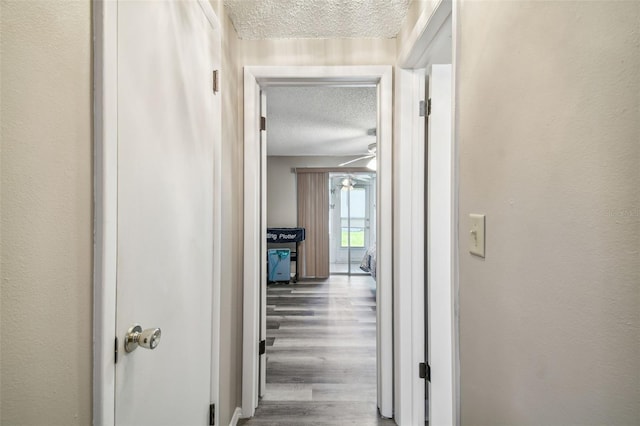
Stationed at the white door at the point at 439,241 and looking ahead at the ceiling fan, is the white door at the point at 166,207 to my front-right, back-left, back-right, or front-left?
back-left

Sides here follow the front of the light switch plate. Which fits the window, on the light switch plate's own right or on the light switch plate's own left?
on the light switch plate's own right

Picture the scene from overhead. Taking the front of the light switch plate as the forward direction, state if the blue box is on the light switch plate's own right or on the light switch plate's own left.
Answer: on the light switch plate's own right

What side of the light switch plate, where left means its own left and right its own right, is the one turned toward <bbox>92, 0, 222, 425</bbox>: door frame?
front

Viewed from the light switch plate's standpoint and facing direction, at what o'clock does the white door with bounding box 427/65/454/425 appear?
The white door is roughly at 4 o'clock from the light switch plate.

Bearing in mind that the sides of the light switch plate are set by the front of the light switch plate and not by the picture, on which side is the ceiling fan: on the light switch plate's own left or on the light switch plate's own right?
on the light switch plate's own right

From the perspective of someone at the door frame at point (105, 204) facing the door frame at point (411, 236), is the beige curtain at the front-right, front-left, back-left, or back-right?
front-left

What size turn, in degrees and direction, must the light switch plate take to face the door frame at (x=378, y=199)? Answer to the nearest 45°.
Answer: approximately 90° to its right

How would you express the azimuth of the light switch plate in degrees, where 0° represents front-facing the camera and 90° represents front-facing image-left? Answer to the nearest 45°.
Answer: approximately 45°

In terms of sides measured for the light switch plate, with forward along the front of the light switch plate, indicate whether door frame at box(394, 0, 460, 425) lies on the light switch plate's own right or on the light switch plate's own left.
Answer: on the light switch plate's own right
